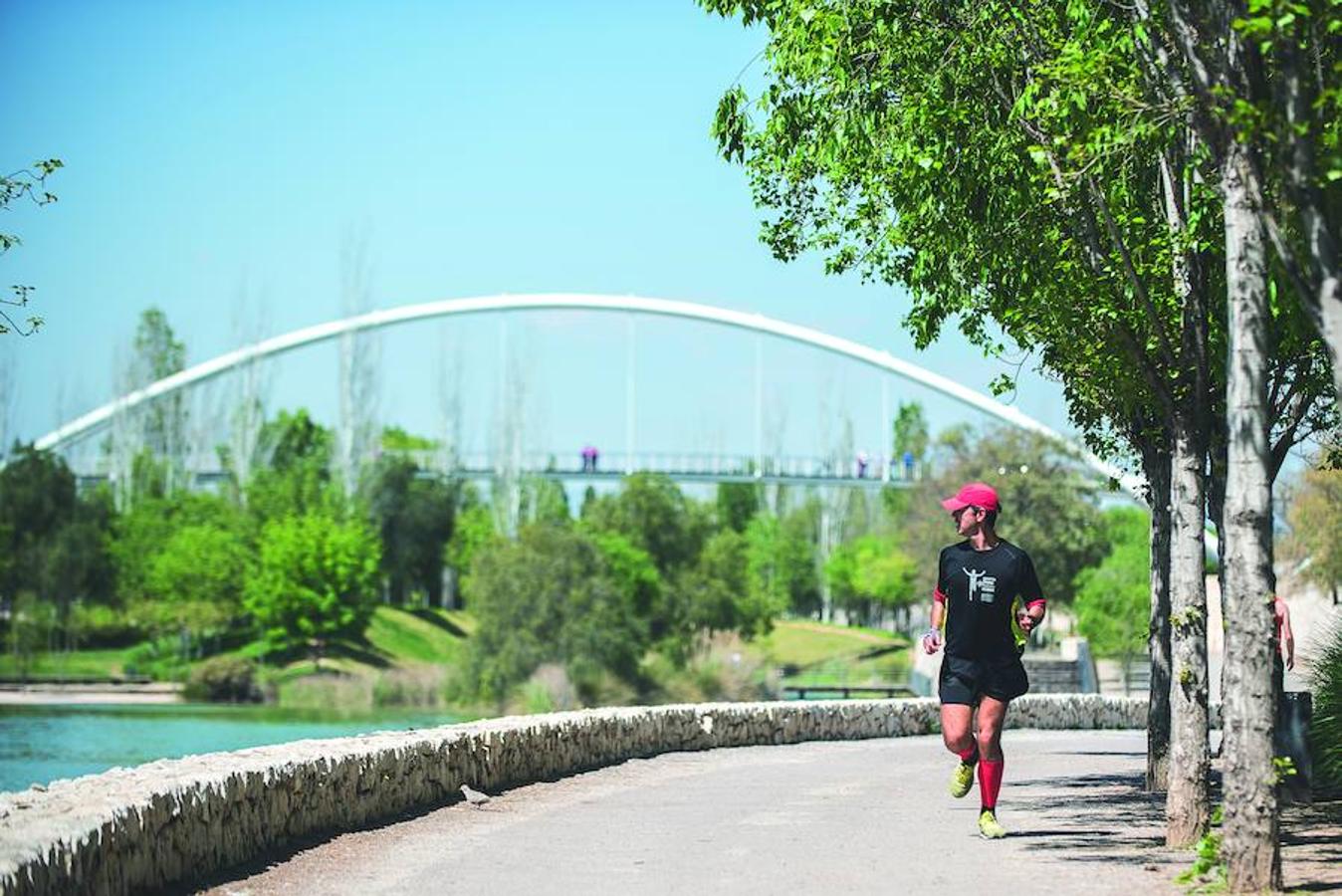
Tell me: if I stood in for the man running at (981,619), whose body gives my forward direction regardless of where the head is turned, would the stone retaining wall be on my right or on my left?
on my right

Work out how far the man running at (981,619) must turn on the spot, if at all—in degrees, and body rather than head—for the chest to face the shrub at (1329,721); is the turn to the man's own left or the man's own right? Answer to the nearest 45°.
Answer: approximately 135° to the man's own left

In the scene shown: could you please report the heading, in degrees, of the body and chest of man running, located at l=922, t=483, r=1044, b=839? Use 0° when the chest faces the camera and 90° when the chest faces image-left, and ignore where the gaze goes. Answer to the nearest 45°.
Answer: approximately 0°

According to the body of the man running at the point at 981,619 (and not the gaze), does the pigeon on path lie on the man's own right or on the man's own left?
on the man's own right

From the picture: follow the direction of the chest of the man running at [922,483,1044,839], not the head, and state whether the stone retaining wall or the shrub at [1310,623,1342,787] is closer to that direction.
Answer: the stone retaining wall
